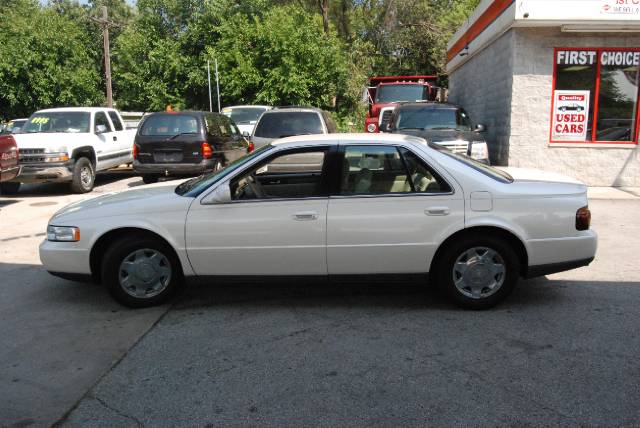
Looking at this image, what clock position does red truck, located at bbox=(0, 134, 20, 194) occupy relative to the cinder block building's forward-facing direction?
The red truck is roughly at 2 o'clock from the cinder block building.

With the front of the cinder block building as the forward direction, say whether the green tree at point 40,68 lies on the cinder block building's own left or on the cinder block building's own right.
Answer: on the cinder block building's own right

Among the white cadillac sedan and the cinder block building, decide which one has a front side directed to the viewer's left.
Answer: the white cadillac sedan

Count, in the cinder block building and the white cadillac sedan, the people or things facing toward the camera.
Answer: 1

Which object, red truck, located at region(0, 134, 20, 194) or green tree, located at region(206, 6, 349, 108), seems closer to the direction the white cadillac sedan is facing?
the red truck

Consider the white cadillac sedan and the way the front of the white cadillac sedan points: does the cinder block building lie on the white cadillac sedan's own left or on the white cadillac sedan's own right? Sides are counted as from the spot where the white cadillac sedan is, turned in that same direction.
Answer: on the white cadillac sedan's own right

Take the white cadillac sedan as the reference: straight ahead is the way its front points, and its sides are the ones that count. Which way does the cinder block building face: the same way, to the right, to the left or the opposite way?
to the left

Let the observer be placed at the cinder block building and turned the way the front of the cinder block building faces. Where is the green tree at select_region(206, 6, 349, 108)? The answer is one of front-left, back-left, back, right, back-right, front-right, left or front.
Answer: back-right

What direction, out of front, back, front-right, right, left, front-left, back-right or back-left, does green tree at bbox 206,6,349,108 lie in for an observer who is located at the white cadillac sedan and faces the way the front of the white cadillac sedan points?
right

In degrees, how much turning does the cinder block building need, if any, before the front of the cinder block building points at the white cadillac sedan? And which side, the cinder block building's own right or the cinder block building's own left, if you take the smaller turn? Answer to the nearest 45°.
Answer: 0° — it already faces it

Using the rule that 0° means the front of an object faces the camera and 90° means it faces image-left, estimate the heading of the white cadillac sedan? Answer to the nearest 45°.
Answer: approximately 90°
